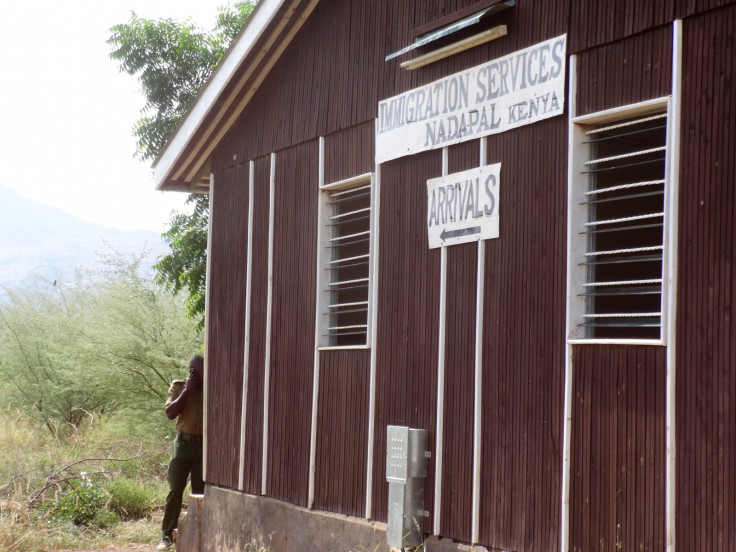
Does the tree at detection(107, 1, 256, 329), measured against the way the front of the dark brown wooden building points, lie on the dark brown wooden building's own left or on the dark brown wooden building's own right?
on the dark brown wooden building's own right

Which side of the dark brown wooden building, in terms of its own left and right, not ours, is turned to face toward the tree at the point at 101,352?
right

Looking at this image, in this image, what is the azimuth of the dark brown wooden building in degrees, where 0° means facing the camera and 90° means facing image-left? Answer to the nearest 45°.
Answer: approximately 45°

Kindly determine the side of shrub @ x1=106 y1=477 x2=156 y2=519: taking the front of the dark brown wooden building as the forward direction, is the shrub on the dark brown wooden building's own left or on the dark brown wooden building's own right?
on the dark brown wooden building's own right

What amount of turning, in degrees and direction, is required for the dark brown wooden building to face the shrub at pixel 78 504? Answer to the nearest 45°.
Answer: approximately 90° to its right

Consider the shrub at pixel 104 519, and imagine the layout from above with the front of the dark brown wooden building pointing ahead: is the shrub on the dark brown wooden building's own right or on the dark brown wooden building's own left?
on the dark brown wooden building's own right

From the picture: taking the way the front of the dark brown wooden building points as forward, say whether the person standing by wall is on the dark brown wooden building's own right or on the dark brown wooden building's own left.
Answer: on the dark brown wooden building's own right
